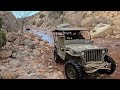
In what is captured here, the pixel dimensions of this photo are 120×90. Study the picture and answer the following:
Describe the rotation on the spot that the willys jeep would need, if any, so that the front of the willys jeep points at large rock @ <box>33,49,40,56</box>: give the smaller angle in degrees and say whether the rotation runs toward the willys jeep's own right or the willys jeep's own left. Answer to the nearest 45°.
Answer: approximately 180°

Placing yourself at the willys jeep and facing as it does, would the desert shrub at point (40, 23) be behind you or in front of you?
behind

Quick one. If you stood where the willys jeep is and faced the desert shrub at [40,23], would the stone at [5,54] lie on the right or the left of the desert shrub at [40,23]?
left

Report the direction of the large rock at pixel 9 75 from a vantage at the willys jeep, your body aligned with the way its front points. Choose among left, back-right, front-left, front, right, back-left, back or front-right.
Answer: back-right

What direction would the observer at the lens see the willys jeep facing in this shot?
facing the viewer and to the right of the viewer

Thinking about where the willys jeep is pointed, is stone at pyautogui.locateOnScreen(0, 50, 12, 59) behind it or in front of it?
behind
